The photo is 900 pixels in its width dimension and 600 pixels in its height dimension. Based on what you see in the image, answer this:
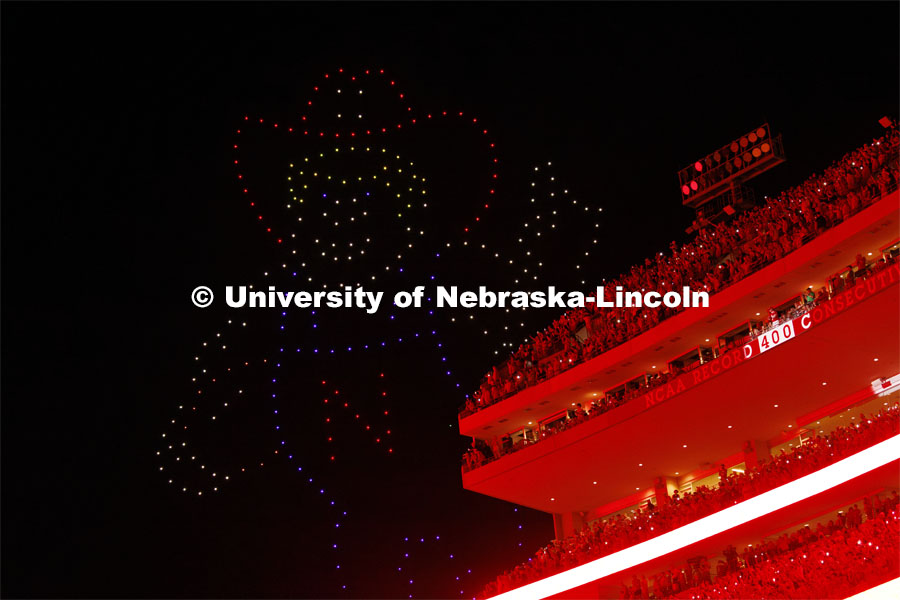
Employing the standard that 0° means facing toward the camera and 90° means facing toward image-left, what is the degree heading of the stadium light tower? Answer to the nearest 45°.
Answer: approximately 45°
